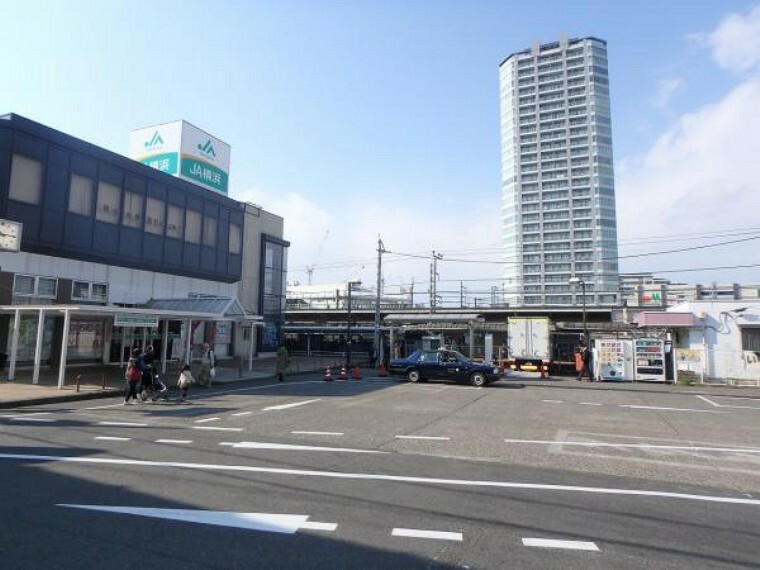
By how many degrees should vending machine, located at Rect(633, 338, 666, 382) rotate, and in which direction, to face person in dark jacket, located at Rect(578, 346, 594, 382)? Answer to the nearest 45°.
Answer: approximately 90° to its right

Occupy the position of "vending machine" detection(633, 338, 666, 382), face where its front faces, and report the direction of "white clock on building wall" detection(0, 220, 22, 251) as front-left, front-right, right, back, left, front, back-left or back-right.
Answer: front-right

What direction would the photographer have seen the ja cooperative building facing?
facing the viewer and to the right of the viewer

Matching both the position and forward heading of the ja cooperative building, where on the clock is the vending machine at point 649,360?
The vending machine is roughly at 11 o'clock from the ja cooperative building.

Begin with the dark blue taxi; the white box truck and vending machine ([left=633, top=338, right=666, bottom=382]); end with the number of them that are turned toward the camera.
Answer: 1

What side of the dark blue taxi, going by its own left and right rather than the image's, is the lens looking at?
right

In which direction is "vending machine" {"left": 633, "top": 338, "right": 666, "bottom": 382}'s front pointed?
toward the camera

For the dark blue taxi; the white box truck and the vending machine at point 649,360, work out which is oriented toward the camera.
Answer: the vending machine

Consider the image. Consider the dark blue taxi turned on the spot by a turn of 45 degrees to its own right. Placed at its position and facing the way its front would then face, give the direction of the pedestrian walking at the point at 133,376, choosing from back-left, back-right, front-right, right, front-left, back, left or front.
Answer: right

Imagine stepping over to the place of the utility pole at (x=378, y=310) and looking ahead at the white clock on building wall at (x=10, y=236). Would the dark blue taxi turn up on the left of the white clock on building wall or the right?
left

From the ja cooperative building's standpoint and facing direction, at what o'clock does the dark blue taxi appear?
The dark blue taxi is roughly at 11 o'clock from the ja cooperative building.

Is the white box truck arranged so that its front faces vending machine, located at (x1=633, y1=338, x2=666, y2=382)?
no

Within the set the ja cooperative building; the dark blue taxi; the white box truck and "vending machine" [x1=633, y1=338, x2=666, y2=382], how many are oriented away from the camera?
1

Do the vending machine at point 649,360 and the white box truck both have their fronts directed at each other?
no

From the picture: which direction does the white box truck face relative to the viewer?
away from the camera
